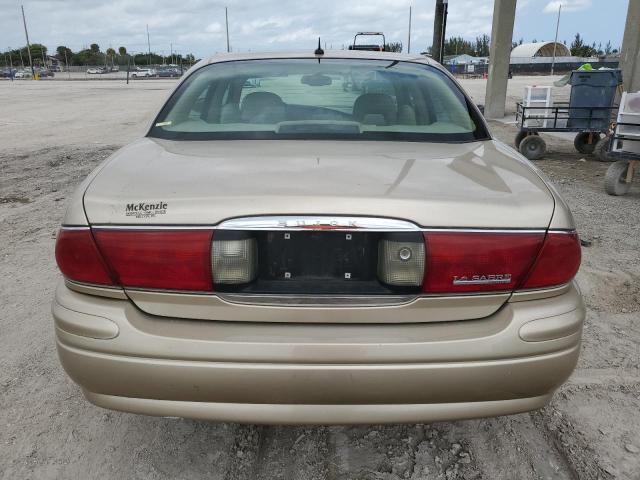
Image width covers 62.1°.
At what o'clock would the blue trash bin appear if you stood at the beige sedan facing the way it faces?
The blue trash bin is roughly at 1 o'clock from the beige sedan.

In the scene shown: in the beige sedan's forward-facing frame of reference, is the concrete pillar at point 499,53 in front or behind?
in front

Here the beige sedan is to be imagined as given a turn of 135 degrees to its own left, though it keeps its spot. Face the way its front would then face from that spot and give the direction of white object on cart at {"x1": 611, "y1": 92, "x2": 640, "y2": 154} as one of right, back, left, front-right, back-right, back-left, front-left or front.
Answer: back

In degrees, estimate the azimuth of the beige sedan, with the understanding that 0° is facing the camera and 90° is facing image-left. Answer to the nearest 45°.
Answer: approximately 180°

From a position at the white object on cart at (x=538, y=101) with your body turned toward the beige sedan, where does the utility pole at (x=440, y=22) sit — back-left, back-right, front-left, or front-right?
back-right

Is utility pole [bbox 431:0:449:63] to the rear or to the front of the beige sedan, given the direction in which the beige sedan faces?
to the front

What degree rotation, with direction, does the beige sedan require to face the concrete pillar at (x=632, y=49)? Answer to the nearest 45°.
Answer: approximately 45° to its right

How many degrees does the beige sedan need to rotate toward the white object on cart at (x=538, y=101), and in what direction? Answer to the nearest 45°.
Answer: approximately 45° to its right

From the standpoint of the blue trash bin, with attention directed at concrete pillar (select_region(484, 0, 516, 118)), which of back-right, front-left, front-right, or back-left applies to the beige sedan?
back-left

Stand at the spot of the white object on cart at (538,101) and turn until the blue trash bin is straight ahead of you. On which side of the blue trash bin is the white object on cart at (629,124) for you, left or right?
right
